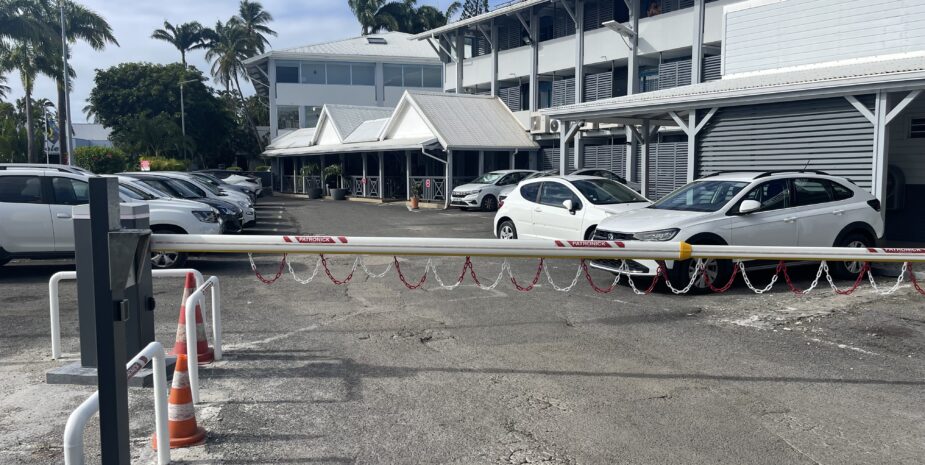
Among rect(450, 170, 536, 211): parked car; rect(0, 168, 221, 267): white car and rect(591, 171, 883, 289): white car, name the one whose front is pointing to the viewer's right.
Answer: rect(0, 168, 221, 267): white car

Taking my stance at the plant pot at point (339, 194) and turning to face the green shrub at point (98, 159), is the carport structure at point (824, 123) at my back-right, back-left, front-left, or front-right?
back-left

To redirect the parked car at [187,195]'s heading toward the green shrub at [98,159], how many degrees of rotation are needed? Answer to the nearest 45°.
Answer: approximately 135° to its left

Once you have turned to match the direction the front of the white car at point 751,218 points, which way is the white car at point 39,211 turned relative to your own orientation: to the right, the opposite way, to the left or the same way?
the opposite way

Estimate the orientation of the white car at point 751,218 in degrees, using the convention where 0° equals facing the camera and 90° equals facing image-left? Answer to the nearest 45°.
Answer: approximately 45°

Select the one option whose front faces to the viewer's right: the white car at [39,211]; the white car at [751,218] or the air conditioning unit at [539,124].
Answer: the white car at [39,211]

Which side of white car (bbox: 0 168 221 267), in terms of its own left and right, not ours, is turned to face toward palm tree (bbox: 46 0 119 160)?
left

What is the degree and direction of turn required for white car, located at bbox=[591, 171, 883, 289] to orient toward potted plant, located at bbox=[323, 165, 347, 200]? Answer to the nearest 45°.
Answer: approximately 90° to its right

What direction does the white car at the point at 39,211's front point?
to the viewer's right

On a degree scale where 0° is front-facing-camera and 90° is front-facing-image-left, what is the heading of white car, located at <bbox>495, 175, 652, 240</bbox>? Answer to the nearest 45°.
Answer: approximately 315°

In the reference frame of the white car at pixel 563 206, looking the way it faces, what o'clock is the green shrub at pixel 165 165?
The green shrub is roughly at 6 o'clock from the white car.

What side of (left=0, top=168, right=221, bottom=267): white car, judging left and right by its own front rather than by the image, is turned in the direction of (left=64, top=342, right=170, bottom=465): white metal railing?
right
